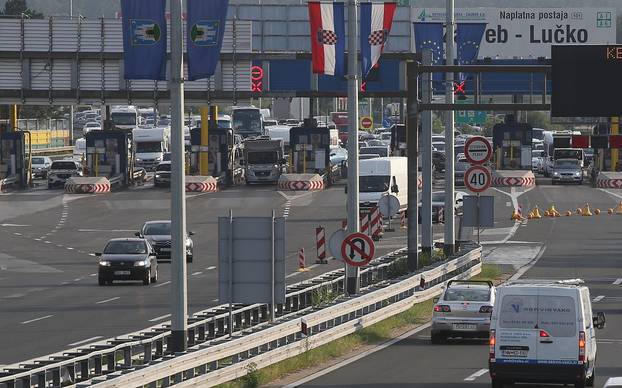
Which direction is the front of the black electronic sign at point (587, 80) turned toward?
toward the camera

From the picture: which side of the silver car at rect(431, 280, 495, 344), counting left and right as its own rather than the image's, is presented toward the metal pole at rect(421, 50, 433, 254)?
front

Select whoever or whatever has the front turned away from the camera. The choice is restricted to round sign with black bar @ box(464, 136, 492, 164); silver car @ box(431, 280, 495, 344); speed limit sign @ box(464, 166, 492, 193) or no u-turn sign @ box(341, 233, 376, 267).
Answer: the silver car

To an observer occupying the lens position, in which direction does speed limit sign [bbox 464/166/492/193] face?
facing the viewer

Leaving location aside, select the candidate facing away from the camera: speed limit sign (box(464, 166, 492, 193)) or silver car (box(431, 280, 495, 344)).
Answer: the silver car

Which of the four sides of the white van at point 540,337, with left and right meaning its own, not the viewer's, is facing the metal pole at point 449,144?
front

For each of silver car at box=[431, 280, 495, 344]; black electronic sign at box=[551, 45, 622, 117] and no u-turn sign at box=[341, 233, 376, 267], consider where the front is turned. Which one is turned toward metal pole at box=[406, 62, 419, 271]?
the silver car

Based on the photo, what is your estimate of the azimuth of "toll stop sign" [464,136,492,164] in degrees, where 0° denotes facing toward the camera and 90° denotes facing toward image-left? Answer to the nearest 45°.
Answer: approximately 0°

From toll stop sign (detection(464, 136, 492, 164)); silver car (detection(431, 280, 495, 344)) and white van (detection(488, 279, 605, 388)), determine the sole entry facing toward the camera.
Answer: the toll stop sign

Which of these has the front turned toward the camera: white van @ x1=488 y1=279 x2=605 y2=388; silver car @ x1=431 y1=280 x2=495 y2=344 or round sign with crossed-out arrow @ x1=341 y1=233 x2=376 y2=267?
the round sign with crossed-out arrow

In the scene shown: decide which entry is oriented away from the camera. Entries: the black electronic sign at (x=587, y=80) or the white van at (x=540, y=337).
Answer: the white van
